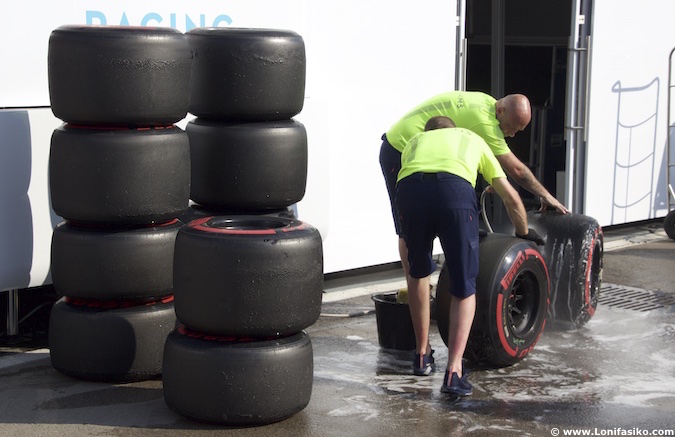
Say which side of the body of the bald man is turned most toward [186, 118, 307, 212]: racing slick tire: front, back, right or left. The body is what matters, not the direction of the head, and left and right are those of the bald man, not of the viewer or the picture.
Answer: back

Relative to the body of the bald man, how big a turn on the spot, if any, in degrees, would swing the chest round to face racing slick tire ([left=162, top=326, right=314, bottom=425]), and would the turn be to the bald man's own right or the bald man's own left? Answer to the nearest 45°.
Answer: approximately 135° to the bald man's own right

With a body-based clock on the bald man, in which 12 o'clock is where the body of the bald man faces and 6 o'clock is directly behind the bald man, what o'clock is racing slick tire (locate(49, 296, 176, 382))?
The racing slick tire is roughly at 5 o'clock from the bald man.

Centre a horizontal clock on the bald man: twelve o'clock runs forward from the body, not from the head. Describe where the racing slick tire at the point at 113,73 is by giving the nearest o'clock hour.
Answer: The racing slick tire is roughly at 5 o'clock from the bald man.

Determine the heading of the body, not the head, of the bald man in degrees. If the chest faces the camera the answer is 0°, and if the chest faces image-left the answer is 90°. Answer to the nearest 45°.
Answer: approximately 270°

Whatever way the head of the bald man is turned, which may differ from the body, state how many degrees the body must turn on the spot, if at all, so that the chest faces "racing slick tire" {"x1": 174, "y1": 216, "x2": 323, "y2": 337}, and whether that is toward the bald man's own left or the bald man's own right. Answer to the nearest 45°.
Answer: approximately 135° to the bald man's own right

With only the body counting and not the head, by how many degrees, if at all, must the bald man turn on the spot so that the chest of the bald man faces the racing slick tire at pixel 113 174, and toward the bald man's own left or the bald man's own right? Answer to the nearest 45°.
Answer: approximately 135° to the bald man's own right
